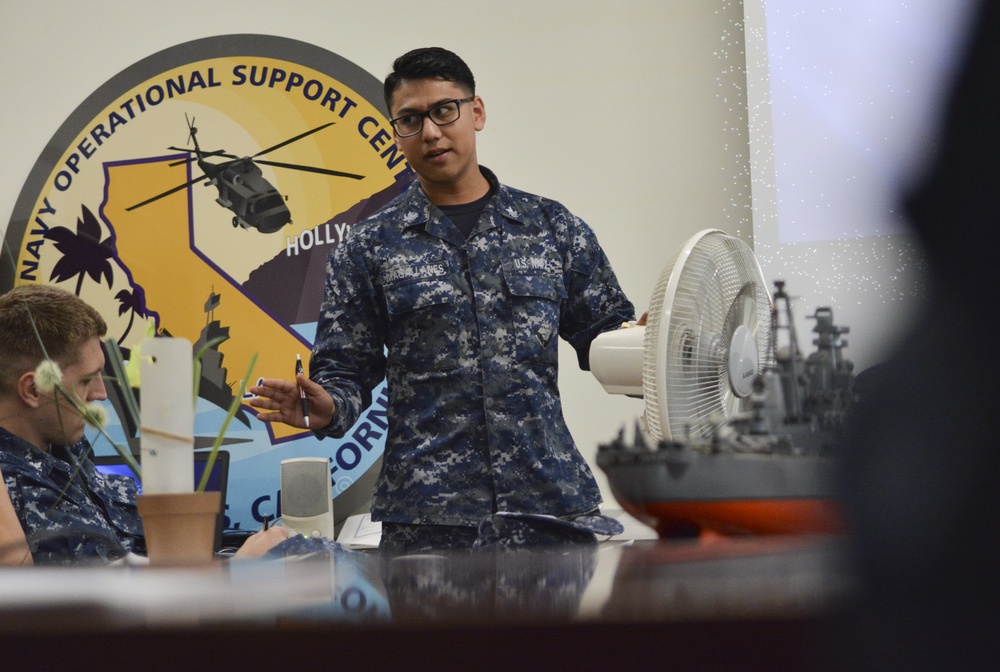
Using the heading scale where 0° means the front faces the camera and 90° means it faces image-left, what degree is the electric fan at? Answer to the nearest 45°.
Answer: approximately 315°

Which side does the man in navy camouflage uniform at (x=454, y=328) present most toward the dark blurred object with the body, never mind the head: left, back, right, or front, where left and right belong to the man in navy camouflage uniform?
front

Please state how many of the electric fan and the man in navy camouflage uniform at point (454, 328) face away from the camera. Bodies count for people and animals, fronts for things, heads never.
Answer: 0

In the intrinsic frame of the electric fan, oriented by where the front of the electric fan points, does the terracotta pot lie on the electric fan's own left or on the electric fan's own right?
on the electric fan's own right

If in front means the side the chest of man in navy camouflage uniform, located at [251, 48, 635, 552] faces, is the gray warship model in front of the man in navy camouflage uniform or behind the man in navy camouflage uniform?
in front

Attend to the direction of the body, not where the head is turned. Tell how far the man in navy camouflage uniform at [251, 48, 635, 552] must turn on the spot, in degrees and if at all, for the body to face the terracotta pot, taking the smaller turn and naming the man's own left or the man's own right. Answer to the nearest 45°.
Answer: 0° — they already face it

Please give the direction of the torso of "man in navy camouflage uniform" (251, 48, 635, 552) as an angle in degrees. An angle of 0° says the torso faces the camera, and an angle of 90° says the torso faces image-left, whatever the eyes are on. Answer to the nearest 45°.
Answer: approximately 0°

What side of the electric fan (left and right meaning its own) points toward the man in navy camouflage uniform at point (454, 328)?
back

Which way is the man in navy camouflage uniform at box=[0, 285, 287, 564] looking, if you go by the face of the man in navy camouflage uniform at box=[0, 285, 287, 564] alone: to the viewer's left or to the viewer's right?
to the viewer's right

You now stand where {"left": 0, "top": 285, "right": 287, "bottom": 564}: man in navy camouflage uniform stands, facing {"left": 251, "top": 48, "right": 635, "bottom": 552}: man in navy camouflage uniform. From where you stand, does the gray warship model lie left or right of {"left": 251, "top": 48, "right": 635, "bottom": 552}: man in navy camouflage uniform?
right

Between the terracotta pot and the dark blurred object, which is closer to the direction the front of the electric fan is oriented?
the dark blurred object

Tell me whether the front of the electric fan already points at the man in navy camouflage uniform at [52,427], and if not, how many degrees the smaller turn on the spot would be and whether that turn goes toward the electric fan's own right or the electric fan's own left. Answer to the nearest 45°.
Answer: approximately 135° to the electric fan's own right
